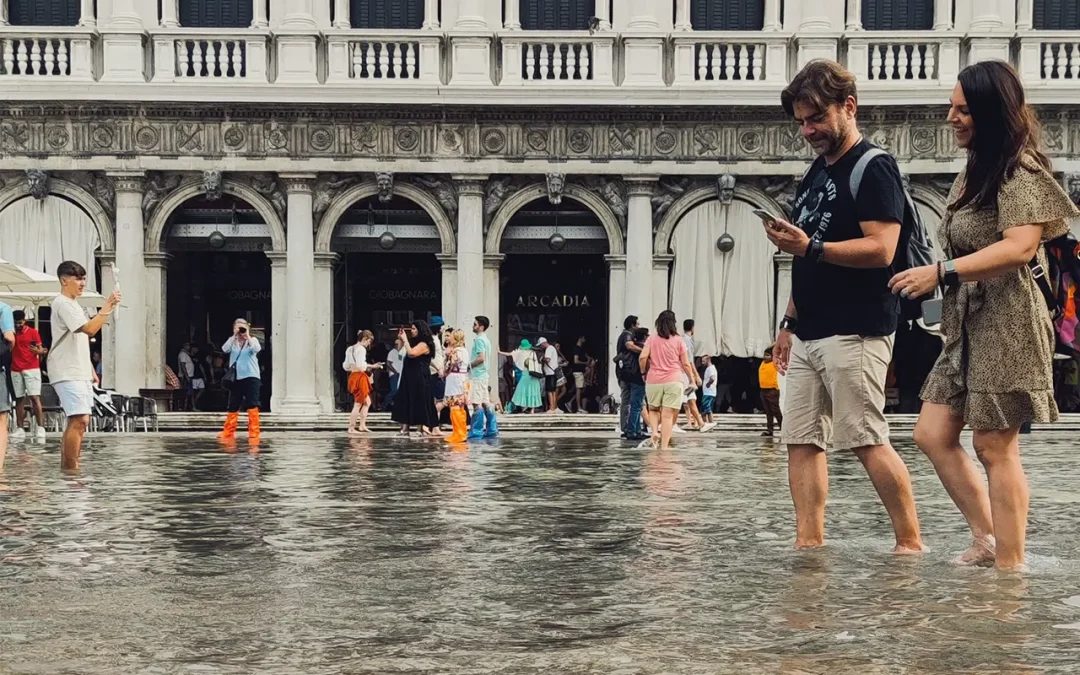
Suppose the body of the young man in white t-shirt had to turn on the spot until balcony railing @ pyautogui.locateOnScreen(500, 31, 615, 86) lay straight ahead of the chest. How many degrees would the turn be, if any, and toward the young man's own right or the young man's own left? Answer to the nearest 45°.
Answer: approximately 45° to the young man's own left

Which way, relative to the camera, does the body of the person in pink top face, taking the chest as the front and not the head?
away from the camera

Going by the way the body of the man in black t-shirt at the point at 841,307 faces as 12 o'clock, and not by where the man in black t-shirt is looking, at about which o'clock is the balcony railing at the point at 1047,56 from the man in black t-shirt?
The balcony railing is roughly at 5 o'clock from the man in black t-shirt.

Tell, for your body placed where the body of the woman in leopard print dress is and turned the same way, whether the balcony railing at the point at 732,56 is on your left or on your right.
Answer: on your right

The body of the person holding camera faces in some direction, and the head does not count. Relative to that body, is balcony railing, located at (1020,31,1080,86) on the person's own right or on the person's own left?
on the person's own left

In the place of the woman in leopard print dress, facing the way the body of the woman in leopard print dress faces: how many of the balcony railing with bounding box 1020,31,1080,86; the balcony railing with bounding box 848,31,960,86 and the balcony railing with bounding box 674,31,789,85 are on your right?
3

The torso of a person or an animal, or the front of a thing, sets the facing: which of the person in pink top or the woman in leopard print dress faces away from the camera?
the person in pink top

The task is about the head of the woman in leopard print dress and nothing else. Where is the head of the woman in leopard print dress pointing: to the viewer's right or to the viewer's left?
to the viewer's left

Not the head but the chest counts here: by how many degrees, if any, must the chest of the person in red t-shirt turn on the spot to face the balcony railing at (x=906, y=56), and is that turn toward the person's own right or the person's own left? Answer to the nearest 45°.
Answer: approximately 90° to the person's own left

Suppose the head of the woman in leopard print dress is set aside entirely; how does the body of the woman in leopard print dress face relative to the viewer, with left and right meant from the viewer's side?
facing to the left of the viewer
